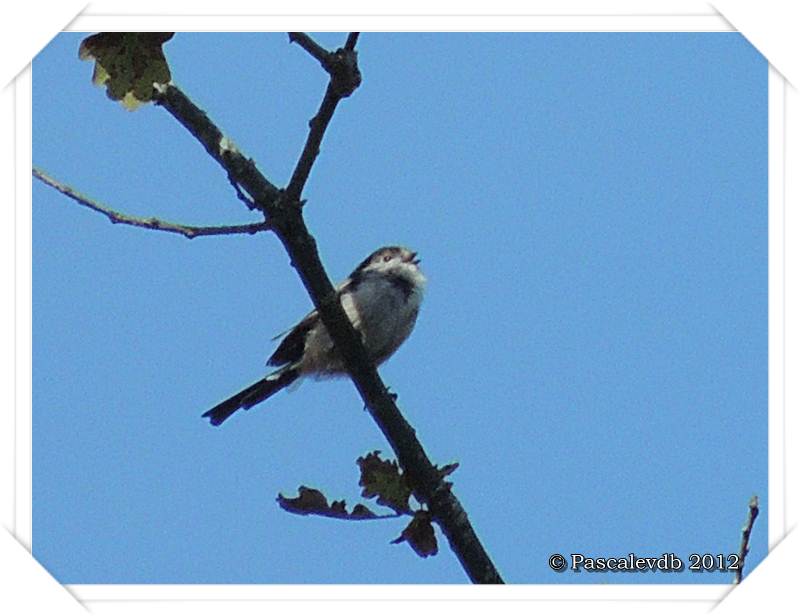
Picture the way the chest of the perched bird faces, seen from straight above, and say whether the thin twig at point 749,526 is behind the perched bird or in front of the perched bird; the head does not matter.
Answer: in front

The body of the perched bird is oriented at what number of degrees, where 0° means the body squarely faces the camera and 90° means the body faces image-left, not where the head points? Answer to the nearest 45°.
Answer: approximately 315°
